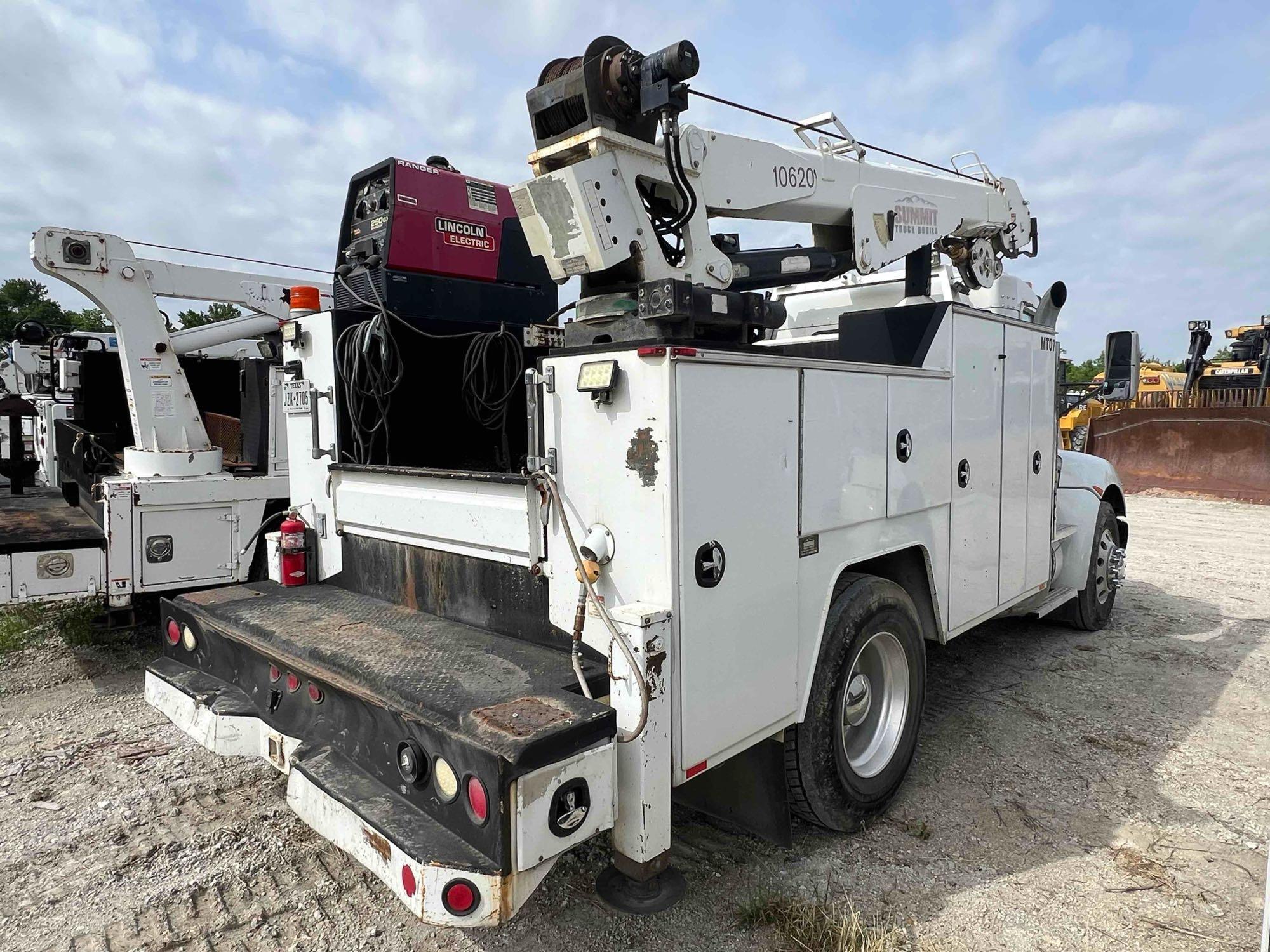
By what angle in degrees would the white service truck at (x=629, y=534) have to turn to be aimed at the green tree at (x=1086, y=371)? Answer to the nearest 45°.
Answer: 0° — it already faces it

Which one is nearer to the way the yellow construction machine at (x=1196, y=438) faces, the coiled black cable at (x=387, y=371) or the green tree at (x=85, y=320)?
the coiled black cable

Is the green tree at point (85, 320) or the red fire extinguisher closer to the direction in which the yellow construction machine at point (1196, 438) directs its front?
the red fire extinguisher

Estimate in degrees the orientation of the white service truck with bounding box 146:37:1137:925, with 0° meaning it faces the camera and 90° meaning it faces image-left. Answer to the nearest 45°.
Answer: approximately 225°

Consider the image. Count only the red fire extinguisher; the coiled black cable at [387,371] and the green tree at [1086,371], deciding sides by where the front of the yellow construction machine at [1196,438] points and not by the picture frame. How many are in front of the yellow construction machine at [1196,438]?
2

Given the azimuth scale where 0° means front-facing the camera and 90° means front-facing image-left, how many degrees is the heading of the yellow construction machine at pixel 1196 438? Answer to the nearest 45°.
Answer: approximately 0°

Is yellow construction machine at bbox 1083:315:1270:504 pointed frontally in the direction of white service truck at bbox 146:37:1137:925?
yes

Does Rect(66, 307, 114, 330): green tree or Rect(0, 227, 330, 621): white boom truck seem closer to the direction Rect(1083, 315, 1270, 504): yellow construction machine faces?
the white boom truck

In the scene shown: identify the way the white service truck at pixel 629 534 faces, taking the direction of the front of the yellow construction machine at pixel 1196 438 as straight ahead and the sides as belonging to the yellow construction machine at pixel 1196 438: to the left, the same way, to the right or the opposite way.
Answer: the opposite way
